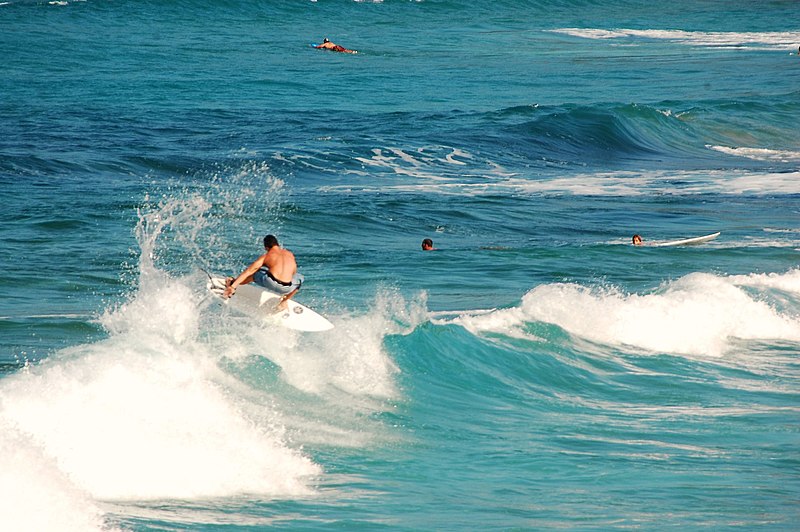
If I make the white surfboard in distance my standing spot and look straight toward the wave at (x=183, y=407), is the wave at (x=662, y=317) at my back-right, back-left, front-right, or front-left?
front-left

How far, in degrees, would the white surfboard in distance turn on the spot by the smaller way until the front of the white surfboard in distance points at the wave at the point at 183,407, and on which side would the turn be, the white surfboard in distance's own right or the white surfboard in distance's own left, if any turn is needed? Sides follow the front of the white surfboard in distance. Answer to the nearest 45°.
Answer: approximately 90° to the white surfboard in distance's own right

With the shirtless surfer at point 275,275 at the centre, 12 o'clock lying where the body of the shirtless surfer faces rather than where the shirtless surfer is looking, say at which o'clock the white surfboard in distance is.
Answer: The white surfboard in distance is roughly at 3 o'clock from the shirtless surfer.

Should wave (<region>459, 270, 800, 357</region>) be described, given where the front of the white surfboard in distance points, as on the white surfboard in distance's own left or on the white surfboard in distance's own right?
on the white surfboard in distance's own right

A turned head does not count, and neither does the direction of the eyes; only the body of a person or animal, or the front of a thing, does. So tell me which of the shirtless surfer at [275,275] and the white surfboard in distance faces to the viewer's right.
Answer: the white surfboard in distance

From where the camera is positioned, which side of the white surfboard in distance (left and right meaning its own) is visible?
right

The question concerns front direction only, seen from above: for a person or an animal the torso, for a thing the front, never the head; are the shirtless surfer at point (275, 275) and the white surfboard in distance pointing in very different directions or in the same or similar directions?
very different directions

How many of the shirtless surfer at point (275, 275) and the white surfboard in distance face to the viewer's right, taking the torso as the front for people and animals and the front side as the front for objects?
1

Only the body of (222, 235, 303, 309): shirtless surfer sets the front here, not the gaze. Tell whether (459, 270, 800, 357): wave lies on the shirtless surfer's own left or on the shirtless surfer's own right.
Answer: on the shirtless surfer's own right

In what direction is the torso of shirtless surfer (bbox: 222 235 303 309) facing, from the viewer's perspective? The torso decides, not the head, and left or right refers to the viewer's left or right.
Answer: facing away from the viewer and to the left of the viewer

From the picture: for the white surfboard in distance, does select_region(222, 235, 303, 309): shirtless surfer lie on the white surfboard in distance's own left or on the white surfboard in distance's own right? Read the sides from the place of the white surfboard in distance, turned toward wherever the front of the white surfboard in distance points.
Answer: on the white surfboard in distance's own right
